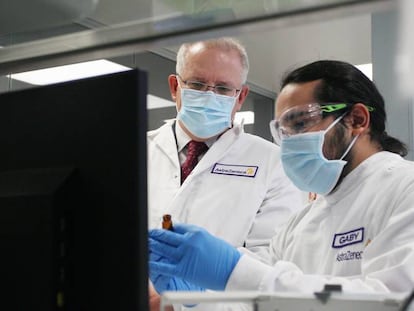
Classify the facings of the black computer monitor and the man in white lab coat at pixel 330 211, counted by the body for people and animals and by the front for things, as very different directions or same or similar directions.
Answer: very different directions

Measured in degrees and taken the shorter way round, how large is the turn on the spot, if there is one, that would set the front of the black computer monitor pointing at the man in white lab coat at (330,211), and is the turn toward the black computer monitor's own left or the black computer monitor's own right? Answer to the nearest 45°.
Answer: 0° — it already faces them

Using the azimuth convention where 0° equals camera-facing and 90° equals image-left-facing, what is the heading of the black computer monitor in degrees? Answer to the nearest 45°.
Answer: approximately 225°

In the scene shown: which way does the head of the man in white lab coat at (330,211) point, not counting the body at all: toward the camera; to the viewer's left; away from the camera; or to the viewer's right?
to the viewer's left

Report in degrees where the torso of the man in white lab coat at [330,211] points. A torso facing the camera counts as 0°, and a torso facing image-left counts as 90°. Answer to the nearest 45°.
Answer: approximately 45°

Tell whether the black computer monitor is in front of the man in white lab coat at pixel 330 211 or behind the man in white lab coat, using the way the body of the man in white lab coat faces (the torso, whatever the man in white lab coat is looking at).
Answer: in front

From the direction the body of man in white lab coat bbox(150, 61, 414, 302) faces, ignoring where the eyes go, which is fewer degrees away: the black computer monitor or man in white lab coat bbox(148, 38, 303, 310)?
the black computer monitor
